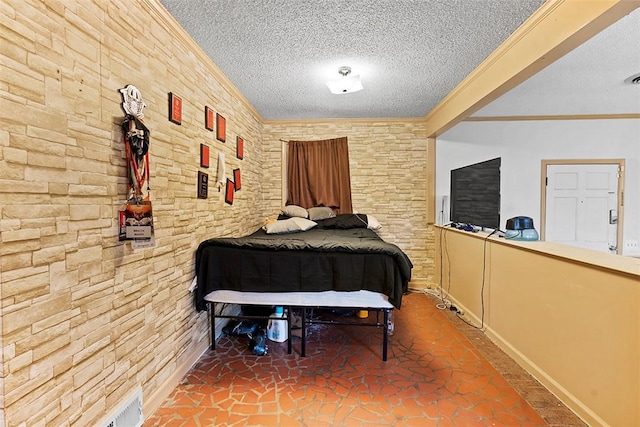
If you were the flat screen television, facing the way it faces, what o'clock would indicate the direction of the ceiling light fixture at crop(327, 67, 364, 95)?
The ceiling light fixture is roughly at 12 o'clock from the flat screen television.

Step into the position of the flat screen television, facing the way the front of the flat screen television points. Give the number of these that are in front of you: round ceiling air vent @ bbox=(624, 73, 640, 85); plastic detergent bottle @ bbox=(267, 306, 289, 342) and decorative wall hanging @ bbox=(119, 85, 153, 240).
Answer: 2

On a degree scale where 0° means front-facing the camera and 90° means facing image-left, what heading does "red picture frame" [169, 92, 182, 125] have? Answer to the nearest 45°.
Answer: approximately 315°

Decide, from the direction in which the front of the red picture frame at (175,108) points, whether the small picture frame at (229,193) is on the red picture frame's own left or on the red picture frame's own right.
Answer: on the red picture frame's own left

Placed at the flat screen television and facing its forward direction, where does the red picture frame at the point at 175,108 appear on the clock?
The red picture frame is roughly at 12 o'clock from the flat screen television.

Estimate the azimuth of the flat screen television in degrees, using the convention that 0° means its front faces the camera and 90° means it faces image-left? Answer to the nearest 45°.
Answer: approximately 45°

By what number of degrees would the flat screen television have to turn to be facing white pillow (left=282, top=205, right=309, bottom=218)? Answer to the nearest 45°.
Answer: approximately 45° to its right

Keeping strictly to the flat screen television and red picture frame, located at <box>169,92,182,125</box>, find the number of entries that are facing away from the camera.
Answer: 0

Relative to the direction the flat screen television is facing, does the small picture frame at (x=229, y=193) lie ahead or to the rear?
ahead

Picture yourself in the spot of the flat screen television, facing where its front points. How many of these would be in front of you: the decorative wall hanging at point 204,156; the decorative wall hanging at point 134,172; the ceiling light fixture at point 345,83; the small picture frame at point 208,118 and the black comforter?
5

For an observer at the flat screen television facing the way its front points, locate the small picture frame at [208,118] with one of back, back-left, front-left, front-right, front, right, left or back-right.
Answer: front

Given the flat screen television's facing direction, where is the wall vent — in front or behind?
in front

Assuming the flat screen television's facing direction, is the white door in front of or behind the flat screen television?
behind
